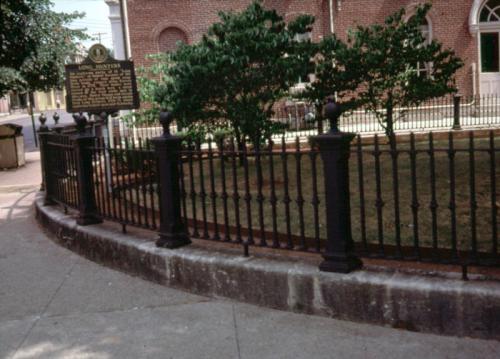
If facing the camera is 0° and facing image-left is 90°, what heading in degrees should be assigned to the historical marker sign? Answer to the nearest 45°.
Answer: approximately 0°

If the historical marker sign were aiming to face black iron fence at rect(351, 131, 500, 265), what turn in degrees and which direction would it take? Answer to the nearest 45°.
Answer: approximately 45° to its left

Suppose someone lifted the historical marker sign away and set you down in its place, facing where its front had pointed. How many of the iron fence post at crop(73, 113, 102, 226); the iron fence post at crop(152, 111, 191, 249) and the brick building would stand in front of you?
2

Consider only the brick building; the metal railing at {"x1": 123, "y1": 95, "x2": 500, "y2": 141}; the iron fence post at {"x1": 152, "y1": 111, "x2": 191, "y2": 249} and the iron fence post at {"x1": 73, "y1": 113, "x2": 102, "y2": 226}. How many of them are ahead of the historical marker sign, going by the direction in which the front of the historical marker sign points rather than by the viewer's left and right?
2

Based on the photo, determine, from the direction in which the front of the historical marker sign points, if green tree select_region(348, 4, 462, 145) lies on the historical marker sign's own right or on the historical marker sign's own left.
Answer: on the historical marker sign's own left

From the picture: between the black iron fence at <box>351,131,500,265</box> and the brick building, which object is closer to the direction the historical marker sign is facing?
the black iron fence

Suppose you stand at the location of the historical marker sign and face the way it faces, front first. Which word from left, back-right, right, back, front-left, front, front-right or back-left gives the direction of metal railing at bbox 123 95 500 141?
back-left

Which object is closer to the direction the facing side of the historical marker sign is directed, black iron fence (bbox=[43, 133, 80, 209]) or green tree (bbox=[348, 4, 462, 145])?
the black iron fence

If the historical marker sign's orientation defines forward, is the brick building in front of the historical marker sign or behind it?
behind

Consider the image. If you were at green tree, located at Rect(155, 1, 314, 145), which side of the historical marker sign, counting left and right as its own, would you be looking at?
left

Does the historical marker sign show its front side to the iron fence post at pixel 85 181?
yes

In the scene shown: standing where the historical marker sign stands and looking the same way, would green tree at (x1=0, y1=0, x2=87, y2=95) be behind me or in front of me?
behind

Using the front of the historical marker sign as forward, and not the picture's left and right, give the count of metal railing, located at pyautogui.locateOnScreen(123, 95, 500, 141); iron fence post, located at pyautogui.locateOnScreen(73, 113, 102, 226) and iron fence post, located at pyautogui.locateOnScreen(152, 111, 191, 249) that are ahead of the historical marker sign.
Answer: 2
